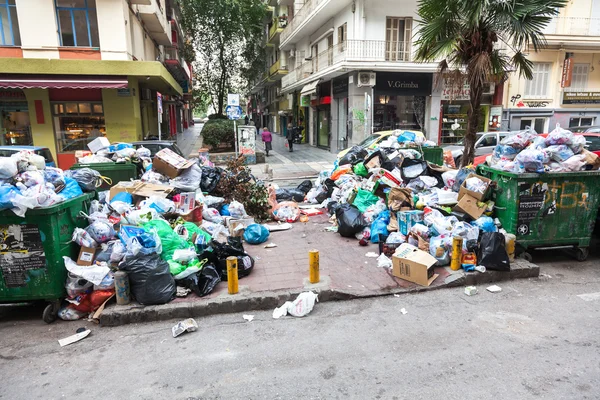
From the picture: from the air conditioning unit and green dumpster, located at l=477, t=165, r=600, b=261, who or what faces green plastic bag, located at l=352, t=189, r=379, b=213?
the air conditioning unit

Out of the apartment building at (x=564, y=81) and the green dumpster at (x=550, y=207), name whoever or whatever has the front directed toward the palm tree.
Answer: the apartment building

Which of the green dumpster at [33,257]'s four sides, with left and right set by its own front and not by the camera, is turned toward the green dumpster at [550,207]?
left

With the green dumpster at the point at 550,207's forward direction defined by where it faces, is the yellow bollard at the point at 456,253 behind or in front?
in front

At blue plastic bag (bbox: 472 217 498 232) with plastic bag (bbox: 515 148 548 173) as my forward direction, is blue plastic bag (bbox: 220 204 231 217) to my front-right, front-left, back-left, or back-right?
back-left

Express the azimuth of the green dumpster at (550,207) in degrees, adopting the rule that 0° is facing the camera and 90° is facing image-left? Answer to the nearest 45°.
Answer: approximately 0°

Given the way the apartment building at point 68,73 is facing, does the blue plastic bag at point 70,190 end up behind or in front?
in front

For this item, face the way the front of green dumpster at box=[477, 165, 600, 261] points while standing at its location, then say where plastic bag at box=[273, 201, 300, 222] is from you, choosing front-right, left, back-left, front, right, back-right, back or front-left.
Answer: right
